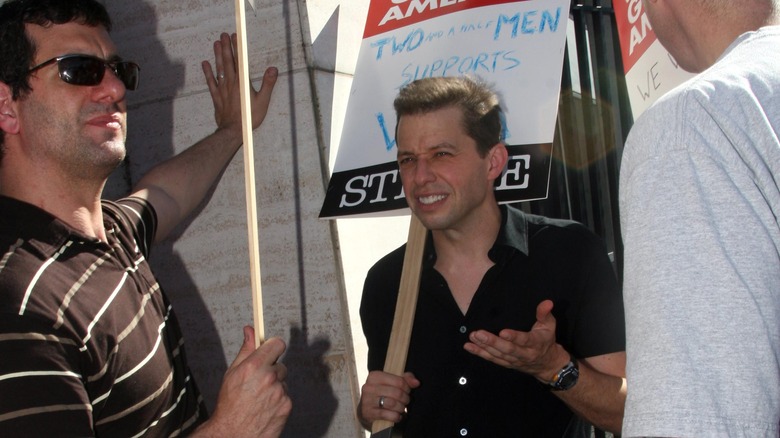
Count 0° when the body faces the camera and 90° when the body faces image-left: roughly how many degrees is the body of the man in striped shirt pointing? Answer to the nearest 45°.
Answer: approximately 315°

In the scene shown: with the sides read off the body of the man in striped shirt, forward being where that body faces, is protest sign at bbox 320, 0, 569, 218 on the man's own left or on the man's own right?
on the man's own left
